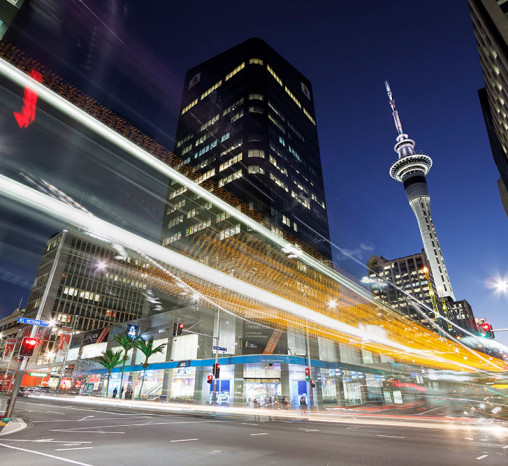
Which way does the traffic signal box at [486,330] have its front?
toward the camera

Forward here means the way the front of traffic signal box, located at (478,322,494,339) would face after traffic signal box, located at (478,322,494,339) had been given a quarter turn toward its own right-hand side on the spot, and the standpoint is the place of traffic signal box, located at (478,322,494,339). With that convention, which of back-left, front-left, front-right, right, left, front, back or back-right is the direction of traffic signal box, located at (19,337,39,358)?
front-left

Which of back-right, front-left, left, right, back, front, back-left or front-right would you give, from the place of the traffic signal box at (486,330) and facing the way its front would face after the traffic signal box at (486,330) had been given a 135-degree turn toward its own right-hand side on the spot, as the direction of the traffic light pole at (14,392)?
left
